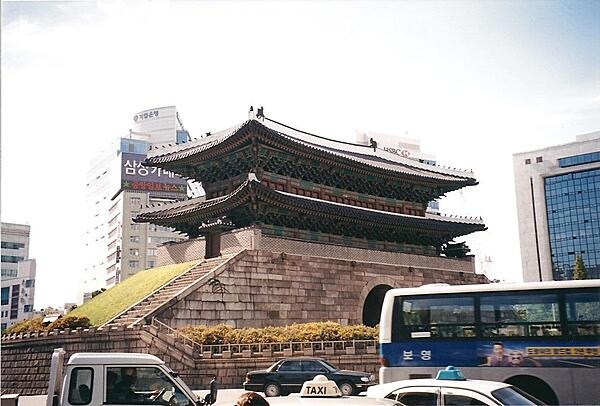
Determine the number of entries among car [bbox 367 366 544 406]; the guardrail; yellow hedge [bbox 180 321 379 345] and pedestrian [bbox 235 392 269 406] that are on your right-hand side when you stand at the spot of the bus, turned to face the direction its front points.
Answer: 2

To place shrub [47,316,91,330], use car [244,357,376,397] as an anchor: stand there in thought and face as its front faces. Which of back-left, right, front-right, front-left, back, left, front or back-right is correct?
back-left

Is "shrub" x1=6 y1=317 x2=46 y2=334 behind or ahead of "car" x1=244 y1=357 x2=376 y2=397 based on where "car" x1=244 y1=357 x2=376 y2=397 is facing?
behind

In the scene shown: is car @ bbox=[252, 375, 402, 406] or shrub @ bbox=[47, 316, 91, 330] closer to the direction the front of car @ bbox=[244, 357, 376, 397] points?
the car

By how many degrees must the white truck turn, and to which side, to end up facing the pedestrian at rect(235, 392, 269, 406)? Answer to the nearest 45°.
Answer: approximately 90° to its right

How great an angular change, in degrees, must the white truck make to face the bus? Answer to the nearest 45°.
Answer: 0° — it already faces it

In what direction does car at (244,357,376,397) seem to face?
to the viewer's right

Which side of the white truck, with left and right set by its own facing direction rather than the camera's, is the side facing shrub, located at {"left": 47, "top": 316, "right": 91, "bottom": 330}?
left

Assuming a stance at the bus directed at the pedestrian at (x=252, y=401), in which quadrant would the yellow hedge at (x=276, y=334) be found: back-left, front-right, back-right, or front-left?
back-right

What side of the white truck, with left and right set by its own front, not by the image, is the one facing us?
right

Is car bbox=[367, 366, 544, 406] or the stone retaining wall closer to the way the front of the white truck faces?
the car

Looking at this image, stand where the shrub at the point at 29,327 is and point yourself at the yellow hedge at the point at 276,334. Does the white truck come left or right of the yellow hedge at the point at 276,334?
right

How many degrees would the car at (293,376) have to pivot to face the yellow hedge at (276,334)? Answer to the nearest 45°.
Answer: approximately 90° to its left
